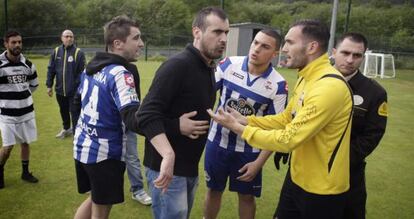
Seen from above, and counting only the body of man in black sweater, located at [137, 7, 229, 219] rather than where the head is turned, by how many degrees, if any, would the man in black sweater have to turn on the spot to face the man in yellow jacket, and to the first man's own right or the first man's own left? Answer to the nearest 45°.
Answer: approximately 45° to the first man's own left

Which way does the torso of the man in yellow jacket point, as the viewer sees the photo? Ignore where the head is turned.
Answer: to the viewer's left

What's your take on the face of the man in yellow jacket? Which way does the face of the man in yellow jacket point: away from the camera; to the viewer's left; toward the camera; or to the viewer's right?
to the viewer's left

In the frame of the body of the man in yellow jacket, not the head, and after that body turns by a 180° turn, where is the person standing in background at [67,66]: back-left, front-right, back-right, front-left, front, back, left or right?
back-left

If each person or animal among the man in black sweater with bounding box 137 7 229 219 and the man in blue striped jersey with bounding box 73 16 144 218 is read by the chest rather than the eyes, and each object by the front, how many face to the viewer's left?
0

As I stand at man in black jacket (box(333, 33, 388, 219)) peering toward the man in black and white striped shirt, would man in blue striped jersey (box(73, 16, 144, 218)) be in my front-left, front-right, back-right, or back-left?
front-left

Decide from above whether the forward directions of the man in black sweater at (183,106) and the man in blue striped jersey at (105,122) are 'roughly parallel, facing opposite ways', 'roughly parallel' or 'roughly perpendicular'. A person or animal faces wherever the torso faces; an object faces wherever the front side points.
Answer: roughly perpendicular

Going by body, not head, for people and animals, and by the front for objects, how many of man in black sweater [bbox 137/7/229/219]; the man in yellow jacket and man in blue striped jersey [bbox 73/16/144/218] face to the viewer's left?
1

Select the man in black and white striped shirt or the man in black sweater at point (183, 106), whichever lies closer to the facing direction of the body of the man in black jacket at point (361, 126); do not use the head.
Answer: the man in black sweater

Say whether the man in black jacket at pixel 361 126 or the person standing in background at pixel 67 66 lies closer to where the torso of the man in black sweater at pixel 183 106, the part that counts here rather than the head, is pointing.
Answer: the man in black jacket

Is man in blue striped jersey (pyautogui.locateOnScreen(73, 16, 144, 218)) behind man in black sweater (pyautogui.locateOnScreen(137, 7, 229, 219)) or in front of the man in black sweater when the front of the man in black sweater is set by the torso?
behind

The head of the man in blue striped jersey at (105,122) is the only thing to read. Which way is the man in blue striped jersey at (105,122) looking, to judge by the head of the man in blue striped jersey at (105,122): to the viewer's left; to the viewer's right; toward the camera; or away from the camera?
to the viewer's right

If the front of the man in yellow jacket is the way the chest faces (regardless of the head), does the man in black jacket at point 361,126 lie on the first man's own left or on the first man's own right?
on the first man's own right

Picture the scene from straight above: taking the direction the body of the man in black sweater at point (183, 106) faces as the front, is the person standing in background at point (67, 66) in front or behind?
behind

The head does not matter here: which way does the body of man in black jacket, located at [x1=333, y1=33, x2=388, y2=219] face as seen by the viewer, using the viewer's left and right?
facing the viewer and to the left of the viewer

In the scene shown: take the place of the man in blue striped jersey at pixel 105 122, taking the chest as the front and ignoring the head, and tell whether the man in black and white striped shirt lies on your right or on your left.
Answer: on your left
